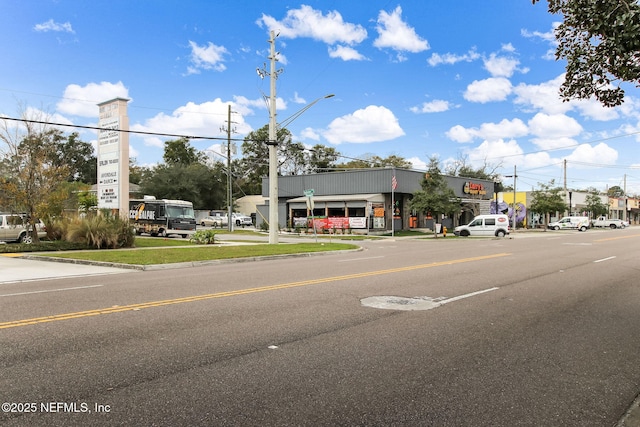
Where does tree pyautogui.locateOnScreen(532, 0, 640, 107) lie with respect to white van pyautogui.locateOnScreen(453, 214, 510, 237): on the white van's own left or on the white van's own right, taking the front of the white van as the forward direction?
on the white van's own left

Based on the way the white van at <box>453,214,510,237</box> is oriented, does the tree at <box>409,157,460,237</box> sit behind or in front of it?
in front

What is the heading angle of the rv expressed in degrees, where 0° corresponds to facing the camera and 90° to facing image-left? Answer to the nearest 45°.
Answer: approximately 315°

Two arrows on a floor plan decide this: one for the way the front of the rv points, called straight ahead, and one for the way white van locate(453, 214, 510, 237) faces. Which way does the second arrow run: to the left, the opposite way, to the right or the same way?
the opposite way

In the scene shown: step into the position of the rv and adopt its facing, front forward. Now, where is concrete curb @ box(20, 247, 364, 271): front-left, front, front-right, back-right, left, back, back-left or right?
front-right

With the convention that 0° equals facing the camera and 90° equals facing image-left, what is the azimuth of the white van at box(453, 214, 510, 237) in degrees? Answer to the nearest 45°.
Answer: approximately 90°

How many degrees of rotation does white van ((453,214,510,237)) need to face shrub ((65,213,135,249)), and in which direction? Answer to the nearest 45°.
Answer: approximately 45° to its left

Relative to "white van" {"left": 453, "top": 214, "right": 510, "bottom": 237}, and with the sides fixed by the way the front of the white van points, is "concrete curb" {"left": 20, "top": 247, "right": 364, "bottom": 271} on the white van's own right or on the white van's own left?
on the white van's own left

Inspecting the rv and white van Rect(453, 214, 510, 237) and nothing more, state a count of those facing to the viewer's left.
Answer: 1

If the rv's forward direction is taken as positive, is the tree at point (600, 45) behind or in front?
in front

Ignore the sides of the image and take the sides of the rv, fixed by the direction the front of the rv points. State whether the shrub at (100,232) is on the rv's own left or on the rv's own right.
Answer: on the rv's own right

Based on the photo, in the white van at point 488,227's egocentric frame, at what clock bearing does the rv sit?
The rv is roughly at 11 o'clock from the white van.
